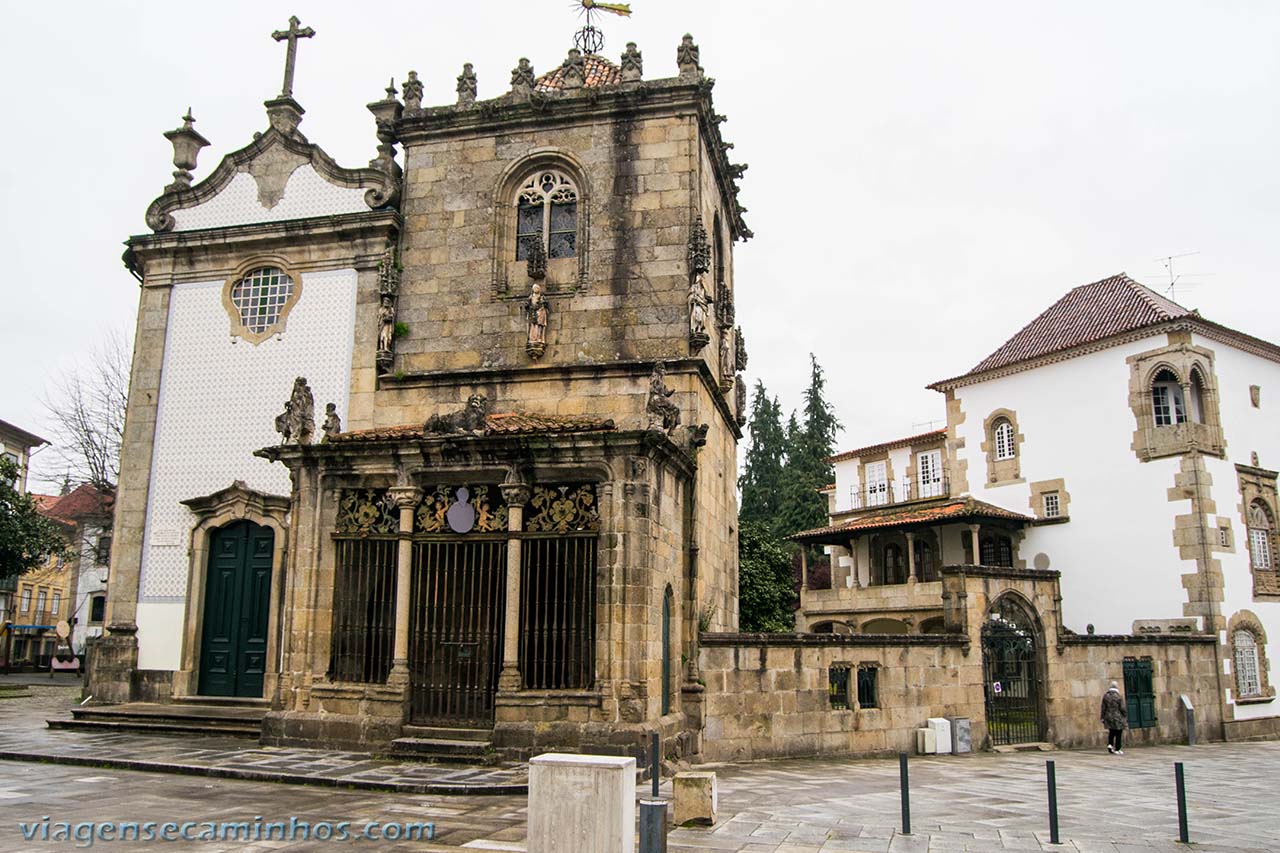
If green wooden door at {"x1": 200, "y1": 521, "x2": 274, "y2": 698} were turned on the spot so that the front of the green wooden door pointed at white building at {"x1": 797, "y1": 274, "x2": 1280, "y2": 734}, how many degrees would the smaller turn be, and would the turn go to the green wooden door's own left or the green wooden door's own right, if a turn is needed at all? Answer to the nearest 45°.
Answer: approximately 90° to the green wooden door's own left

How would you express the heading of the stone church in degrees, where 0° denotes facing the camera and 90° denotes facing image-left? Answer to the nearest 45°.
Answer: approximately 0°

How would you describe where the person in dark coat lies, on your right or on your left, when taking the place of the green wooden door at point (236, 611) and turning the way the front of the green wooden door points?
on your left

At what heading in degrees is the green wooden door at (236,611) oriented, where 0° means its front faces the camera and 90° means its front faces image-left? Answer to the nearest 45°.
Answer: approximately 0°

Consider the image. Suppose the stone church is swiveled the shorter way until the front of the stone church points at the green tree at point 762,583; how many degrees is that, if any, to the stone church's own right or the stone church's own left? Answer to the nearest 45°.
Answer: approximately 135° to the stone church's own left
